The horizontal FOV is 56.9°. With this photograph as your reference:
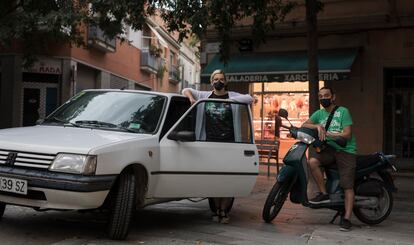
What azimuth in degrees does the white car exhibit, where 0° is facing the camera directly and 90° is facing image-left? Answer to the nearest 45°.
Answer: approximately 45°

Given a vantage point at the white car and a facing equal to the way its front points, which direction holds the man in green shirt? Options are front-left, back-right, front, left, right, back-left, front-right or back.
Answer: back-left

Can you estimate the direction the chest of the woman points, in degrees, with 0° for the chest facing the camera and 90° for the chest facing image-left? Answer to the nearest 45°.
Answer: approximately 0°

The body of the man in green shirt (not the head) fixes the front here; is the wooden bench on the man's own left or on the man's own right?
on the man's own right

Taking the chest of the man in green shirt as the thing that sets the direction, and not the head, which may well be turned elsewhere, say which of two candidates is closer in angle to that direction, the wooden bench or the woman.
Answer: the woman

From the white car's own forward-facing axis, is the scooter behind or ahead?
behind

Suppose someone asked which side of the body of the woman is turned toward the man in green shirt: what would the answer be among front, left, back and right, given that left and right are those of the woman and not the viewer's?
left

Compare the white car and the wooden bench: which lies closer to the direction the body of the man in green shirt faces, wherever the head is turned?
the white car

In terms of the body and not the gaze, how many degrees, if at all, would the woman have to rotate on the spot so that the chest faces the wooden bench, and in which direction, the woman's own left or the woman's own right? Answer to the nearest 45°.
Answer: approximately 180°
